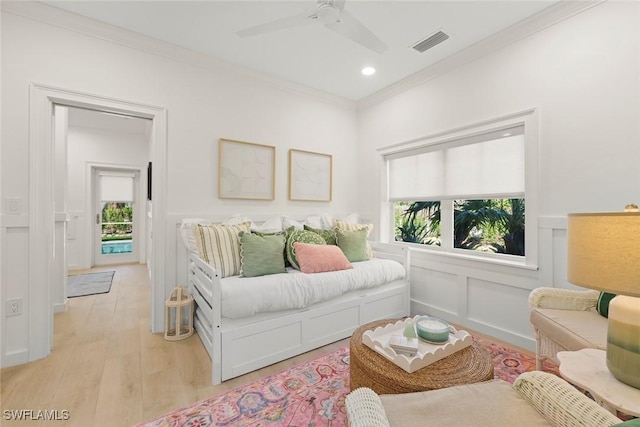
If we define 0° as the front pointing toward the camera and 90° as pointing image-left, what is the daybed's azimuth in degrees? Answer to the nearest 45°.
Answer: approximately 315°

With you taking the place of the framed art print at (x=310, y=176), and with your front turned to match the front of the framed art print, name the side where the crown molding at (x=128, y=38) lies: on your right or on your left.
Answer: on your right

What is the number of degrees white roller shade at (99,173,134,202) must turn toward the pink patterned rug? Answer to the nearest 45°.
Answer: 0° — it already faces it

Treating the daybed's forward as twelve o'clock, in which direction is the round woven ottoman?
The round woven ottoman is roughly at 12 o'clock from the daybed.

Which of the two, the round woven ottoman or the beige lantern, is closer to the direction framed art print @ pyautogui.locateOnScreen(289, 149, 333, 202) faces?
the round woven ottoman

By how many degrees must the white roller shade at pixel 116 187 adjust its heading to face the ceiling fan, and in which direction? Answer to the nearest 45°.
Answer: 0° — it already faces it

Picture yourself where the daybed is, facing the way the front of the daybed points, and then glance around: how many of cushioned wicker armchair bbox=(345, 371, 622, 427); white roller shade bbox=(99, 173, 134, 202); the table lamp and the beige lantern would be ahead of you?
2

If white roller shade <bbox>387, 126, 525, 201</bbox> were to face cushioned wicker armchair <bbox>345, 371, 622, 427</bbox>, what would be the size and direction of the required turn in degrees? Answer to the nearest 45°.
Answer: approximately 45° to its left

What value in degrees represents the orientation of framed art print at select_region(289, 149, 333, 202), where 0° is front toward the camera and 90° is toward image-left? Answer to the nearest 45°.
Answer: approximately 315°

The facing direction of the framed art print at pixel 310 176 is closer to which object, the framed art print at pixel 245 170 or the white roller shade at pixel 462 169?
the white roller shade

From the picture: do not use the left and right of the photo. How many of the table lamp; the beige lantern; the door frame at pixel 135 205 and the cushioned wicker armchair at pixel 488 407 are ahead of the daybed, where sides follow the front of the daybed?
2

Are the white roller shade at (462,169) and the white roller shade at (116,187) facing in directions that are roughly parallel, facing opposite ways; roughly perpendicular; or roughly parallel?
roughly perpendicular

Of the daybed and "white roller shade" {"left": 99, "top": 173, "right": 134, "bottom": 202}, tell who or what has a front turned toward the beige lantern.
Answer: the white roller shade
